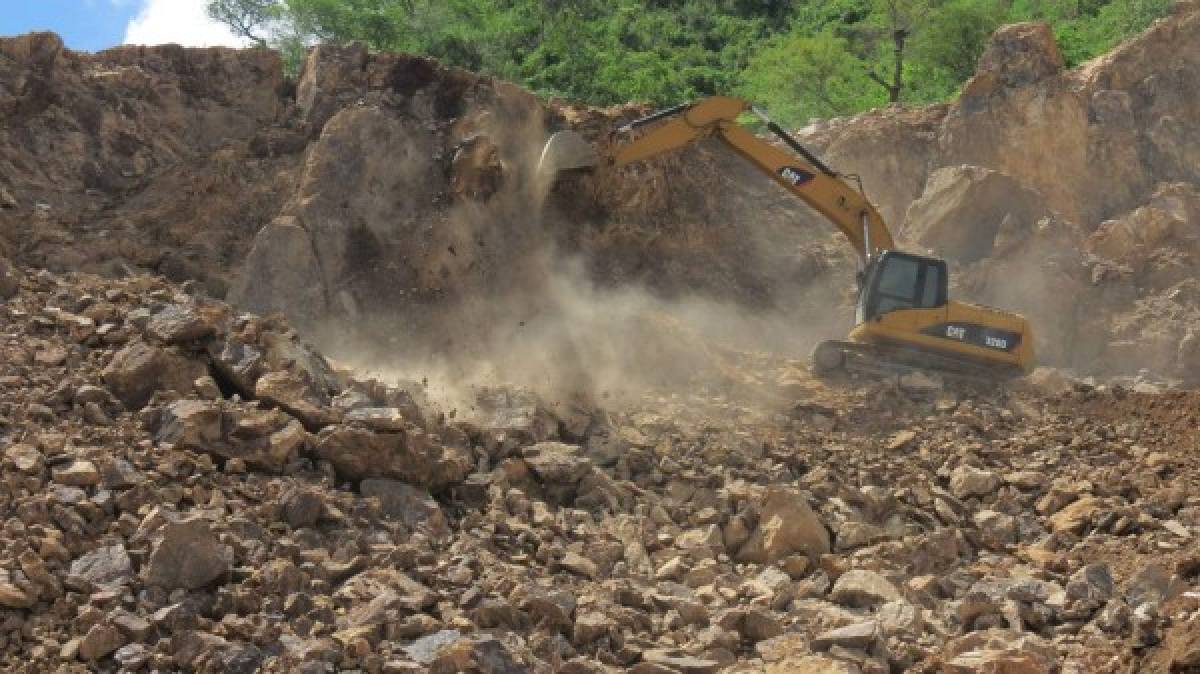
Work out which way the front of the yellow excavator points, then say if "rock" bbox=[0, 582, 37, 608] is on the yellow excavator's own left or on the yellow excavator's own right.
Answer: on the yellow excavator's own left

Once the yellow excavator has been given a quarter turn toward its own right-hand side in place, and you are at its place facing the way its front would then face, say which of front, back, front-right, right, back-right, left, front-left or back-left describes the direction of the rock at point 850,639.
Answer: back

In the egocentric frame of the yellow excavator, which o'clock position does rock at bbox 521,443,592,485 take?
The rock is roughly at 10 o'clock from the yellow excavator.

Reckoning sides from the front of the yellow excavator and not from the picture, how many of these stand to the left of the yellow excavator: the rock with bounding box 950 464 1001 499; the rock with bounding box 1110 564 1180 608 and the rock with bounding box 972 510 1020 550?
3

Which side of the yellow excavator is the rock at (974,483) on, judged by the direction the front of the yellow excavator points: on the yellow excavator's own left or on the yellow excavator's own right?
on the yellow excavator's own left

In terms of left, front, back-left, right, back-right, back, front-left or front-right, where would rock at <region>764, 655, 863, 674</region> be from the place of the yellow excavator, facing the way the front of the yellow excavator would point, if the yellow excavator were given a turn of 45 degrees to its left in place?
front-left

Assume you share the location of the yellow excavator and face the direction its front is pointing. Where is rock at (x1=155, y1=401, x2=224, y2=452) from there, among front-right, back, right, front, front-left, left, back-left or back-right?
front-left

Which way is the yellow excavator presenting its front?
to the viewer's left

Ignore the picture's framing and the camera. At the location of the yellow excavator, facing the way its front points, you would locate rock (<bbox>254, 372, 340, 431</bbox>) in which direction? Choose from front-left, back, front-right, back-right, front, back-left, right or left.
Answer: front-left

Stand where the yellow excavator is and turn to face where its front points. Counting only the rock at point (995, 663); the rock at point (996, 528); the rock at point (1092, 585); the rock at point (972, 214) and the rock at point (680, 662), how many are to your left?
4

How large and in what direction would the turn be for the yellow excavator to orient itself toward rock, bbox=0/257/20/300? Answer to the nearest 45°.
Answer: approximately 45° to its left

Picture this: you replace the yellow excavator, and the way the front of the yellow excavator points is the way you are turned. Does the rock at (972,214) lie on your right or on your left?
on your right

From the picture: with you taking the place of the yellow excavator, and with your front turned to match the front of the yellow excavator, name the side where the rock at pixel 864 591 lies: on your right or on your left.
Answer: on your left

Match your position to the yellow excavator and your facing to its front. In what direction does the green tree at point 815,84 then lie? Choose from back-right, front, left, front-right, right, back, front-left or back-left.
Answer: right
